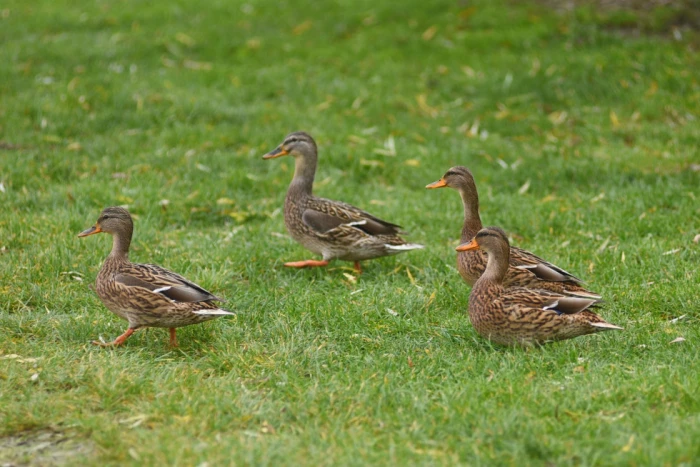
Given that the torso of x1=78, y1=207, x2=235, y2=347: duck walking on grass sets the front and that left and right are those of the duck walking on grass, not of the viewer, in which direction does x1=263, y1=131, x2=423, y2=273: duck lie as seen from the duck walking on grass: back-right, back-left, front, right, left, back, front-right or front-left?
back-right

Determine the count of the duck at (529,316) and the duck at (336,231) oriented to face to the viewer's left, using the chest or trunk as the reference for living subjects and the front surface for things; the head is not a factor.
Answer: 2

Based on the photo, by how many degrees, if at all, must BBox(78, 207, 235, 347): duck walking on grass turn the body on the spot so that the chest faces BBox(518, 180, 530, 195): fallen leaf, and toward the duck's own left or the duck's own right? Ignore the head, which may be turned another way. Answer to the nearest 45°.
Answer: approximately 135° to the duck's own right

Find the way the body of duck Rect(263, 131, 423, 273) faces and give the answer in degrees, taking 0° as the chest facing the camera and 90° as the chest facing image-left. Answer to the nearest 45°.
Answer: approximately 90°

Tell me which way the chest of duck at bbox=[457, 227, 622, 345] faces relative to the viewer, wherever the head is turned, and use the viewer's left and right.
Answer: facing to the left of the viewer

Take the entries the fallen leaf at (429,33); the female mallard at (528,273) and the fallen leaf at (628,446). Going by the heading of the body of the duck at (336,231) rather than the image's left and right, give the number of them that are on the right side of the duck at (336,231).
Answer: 1

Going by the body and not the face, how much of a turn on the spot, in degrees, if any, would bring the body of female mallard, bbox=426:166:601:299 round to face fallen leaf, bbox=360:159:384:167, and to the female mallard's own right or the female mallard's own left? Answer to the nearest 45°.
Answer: approximately 45° to the female mallard's own right

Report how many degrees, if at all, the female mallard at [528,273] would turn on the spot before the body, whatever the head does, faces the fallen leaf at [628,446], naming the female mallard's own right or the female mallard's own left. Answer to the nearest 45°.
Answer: approximately 90° to the female mallard's own left

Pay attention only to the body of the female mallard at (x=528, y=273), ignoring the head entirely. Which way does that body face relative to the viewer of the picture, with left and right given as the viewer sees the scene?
facing to the left of the viewer

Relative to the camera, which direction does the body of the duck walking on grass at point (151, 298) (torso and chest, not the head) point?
to the viewer's left
